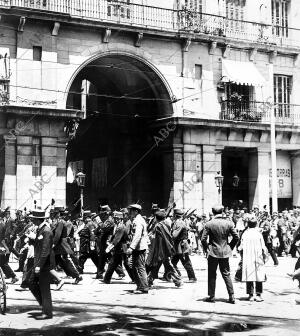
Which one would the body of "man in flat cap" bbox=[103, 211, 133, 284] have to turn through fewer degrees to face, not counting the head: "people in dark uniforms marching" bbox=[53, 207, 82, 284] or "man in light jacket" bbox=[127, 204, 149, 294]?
the people in dark uniforms marching

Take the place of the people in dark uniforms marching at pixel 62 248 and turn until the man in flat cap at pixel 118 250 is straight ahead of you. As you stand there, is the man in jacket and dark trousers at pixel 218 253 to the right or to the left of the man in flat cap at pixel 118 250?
right

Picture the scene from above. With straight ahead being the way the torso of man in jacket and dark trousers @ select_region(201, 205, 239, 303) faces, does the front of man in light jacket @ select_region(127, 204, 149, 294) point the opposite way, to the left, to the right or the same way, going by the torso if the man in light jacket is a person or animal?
to the left

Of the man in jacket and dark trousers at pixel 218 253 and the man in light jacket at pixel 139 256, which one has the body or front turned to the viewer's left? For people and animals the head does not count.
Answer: the man in light jacket

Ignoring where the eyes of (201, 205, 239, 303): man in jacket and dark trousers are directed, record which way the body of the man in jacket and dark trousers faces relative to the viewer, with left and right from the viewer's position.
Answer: facing away from the viewer

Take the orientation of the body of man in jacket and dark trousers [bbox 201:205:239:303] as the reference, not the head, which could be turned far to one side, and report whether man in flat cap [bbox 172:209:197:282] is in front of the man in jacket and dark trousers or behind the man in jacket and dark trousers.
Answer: in front

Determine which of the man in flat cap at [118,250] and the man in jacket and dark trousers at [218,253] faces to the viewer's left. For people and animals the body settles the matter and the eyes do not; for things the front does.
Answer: the man in flat cap

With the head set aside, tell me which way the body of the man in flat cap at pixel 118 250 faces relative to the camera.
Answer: to the viewer's left

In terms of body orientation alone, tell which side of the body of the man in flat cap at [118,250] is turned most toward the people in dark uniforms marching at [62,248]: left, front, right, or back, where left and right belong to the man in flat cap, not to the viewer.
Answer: front

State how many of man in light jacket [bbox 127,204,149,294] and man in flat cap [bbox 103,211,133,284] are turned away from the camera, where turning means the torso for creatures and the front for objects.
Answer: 0

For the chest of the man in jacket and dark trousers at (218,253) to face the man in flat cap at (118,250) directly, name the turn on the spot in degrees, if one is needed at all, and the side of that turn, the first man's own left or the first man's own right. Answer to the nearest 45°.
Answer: approximately 45° to the first man's own left

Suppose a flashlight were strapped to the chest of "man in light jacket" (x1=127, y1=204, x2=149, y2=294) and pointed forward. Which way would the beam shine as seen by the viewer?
to the viewer's left

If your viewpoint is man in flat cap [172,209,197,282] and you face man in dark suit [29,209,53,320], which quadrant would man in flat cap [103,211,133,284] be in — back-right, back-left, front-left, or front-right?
front-right

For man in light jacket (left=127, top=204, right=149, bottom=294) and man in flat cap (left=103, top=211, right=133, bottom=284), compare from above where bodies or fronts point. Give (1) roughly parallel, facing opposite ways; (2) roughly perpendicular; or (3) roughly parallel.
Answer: roughly parallel

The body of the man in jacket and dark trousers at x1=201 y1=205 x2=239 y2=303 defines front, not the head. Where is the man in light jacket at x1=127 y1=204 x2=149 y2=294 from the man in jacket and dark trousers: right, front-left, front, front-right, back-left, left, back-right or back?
front-left

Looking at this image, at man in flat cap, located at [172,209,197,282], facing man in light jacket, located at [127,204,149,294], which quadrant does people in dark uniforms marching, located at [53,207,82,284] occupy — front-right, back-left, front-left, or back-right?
front-right

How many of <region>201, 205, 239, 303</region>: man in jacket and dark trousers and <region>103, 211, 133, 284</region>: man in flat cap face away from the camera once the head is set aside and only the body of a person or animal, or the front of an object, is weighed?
1
